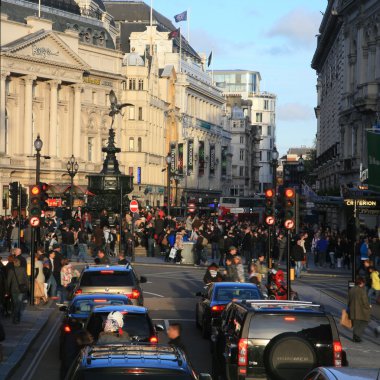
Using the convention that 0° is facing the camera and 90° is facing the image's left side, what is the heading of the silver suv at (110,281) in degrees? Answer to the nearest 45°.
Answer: approximately 180°

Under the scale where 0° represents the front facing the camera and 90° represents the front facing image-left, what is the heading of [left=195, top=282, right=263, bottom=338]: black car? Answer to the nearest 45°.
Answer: approximately 180°

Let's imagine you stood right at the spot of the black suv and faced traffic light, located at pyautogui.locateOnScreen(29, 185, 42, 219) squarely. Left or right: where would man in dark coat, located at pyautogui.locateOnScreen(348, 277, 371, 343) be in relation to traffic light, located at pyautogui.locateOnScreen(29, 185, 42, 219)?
right

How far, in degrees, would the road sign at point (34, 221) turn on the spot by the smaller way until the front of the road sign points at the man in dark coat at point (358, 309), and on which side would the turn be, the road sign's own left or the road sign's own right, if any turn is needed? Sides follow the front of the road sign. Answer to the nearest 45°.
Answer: approximately 45° to the road sign's own left

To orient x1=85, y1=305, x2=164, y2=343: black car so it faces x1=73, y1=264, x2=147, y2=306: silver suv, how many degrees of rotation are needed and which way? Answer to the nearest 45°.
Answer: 0° — it already faces it

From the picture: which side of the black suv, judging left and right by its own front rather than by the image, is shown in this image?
back

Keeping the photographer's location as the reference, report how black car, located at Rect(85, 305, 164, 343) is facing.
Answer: facing away from the viewer
